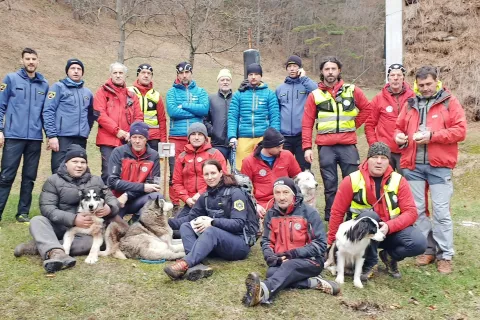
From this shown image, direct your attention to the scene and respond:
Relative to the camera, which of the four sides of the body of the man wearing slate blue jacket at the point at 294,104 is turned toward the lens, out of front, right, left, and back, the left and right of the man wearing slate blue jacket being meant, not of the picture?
front

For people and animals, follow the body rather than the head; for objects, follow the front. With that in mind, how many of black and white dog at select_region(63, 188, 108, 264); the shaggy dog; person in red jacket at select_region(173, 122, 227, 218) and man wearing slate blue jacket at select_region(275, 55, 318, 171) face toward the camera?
3

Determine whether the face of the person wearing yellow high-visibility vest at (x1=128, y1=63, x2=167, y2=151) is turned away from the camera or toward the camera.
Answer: toward the camera

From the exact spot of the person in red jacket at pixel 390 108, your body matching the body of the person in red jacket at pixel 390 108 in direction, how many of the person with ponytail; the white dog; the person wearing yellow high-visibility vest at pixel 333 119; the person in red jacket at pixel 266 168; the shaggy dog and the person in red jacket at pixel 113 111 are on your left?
0

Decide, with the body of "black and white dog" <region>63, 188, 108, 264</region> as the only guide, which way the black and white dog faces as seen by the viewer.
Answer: toward the camera

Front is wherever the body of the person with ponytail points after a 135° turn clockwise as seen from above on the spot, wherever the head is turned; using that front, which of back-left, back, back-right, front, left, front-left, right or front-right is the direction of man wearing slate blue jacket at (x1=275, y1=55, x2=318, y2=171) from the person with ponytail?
front-right

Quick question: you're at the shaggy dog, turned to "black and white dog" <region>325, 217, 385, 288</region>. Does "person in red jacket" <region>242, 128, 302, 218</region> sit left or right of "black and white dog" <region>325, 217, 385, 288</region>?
left

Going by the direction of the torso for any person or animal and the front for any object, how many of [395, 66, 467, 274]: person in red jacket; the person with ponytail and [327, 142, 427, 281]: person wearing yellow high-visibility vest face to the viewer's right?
0

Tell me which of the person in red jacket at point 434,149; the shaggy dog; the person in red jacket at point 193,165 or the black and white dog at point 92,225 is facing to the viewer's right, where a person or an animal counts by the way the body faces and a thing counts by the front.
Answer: the shaggy dog

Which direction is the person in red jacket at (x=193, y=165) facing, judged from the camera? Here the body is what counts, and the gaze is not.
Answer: toward the camera

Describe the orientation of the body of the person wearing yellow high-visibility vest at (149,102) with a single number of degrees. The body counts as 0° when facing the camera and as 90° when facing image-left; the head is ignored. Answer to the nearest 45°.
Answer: approximately 0°

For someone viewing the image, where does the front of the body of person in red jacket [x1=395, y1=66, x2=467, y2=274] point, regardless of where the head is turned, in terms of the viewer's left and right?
facing the viewer and to the left of the viewer

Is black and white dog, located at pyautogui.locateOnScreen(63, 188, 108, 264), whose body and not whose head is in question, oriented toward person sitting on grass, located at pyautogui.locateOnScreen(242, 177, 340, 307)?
no

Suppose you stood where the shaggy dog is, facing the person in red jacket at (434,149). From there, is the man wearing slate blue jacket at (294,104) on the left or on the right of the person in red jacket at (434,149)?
left

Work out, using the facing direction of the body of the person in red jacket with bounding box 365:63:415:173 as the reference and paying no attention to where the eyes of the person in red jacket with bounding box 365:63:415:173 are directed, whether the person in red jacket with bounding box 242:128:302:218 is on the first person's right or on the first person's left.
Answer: on the first person's right

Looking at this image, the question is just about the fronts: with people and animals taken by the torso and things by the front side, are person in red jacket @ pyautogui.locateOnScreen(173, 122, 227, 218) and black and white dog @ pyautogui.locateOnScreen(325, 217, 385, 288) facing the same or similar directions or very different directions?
same or similar directions

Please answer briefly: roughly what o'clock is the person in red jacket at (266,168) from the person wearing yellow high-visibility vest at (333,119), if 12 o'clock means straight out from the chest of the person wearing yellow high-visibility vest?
The person in red jacket is roughly at 2 o'clock from the person wearing yellow high-visibility vest.
